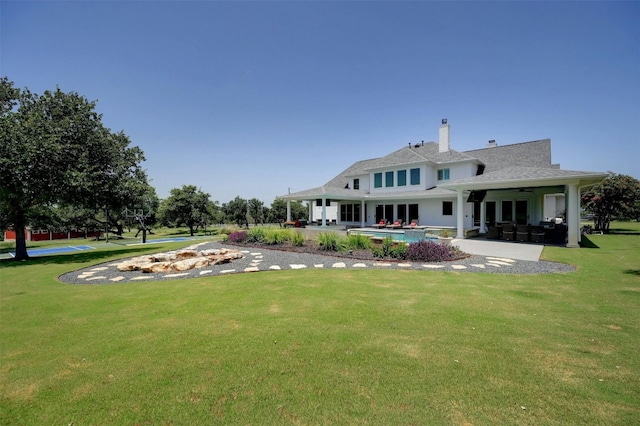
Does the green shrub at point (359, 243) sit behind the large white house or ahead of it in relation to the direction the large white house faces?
behind

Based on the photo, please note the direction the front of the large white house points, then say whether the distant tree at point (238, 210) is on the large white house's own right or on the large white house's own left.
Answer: on the large white house's own left

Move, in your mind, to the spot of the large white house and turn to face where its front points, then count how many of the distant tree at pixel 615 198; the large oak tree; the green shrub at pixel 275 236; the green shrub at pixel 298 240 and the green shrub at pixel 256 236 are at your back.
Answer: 4

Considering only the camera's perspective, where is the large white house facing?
facing away from the viewer and to the right of the viewer

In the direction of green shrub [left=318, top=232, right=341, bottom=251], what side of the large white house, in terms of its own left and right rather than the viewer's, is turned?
back

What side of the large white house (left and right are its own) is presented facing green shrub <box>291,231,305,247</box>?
back

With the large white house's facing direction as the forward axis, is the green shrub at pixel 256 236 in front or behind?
behind
